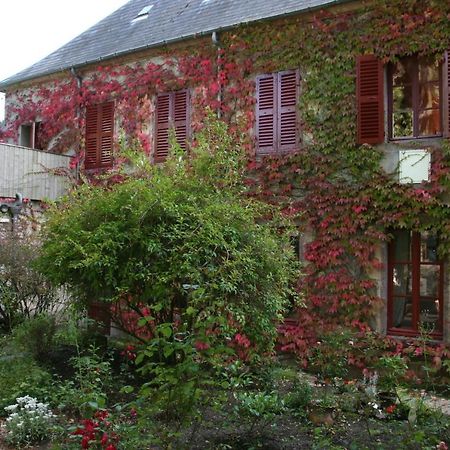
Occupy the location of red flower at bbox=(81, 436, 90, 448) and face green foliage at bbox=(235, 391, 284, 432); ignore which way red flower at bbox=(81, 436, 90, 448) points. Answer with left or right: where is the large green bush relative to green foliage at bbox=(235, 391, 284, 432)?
left

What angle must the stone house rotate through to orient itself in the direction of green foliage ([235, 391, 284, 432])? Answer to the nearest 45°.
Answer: approximately 45° to its left

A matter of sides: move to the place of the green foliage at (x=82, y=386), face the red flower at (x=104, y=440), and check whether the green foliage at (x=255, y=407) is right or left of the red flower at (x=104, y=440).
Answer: left

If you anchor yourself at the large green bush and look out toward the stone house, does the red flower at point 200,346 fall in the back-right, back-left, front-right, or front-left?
back-right

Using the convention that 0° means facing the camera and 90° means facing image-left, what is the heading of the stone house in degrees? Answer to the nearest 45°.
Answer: approximately 45°
